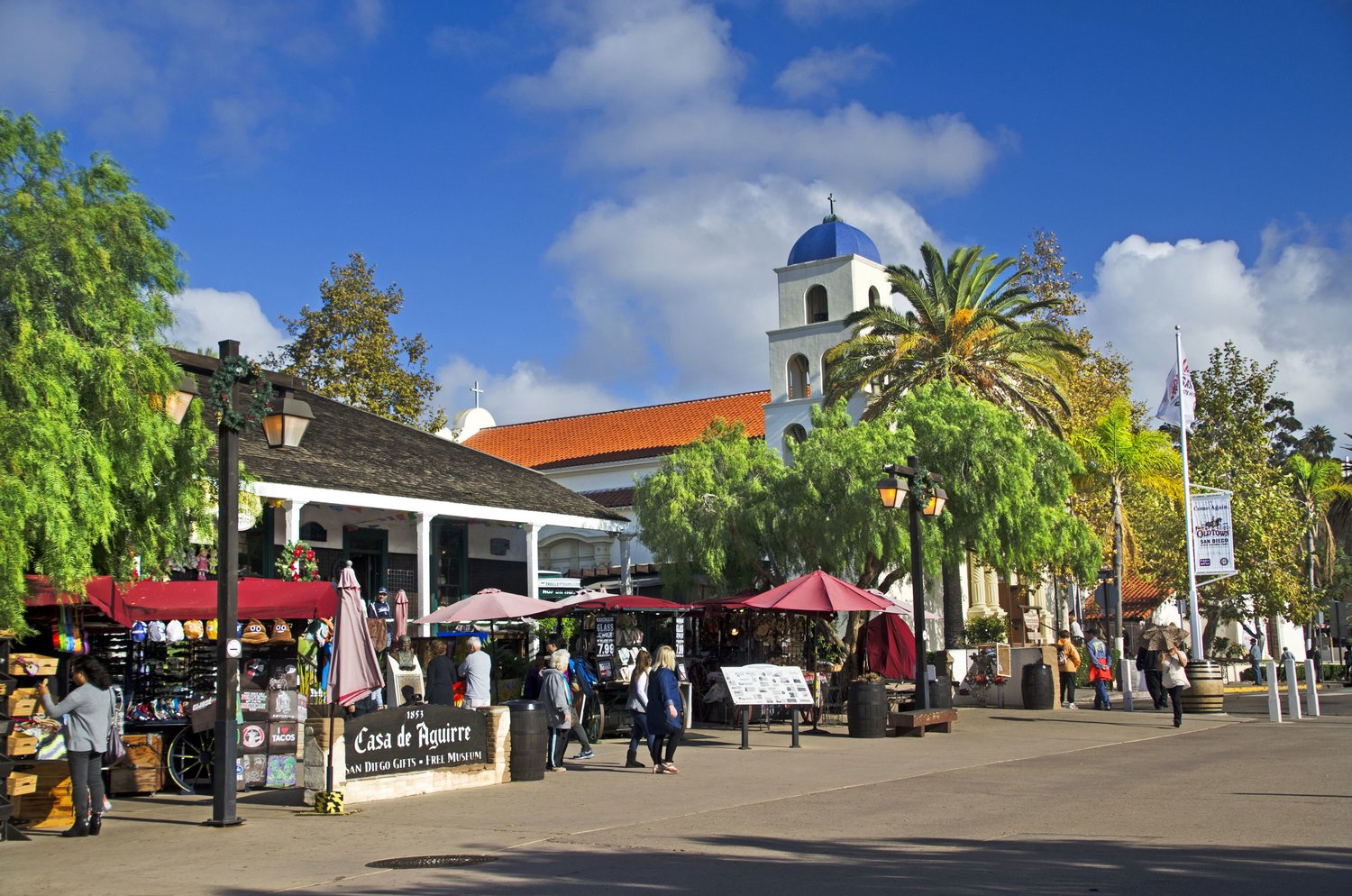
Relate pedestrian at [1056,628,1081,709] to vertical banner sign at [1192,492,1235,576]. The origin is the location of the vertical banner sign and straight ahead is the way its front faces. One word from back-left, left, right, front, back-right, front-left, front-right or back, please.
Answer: front-right

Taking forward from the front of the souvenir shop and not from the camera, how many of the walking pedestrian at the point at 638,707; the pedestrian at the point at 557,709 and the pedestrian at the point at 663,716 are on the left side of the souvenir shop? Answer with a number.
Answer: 3

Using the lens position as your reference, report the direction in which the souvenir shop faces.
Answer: facing the viewer

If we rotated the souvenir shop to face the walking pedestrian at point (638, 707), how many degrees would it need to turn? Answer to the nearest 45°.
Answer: approximately 90° to its left

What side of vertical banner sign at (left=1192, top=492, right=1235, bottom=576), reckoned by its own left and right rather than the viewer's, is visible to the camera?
front

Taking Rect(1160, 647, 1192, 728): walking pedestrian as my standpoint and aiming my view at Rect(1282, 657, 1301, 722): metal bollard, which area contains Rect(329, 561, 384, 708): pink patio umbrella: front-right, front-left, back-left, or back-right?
back-right
